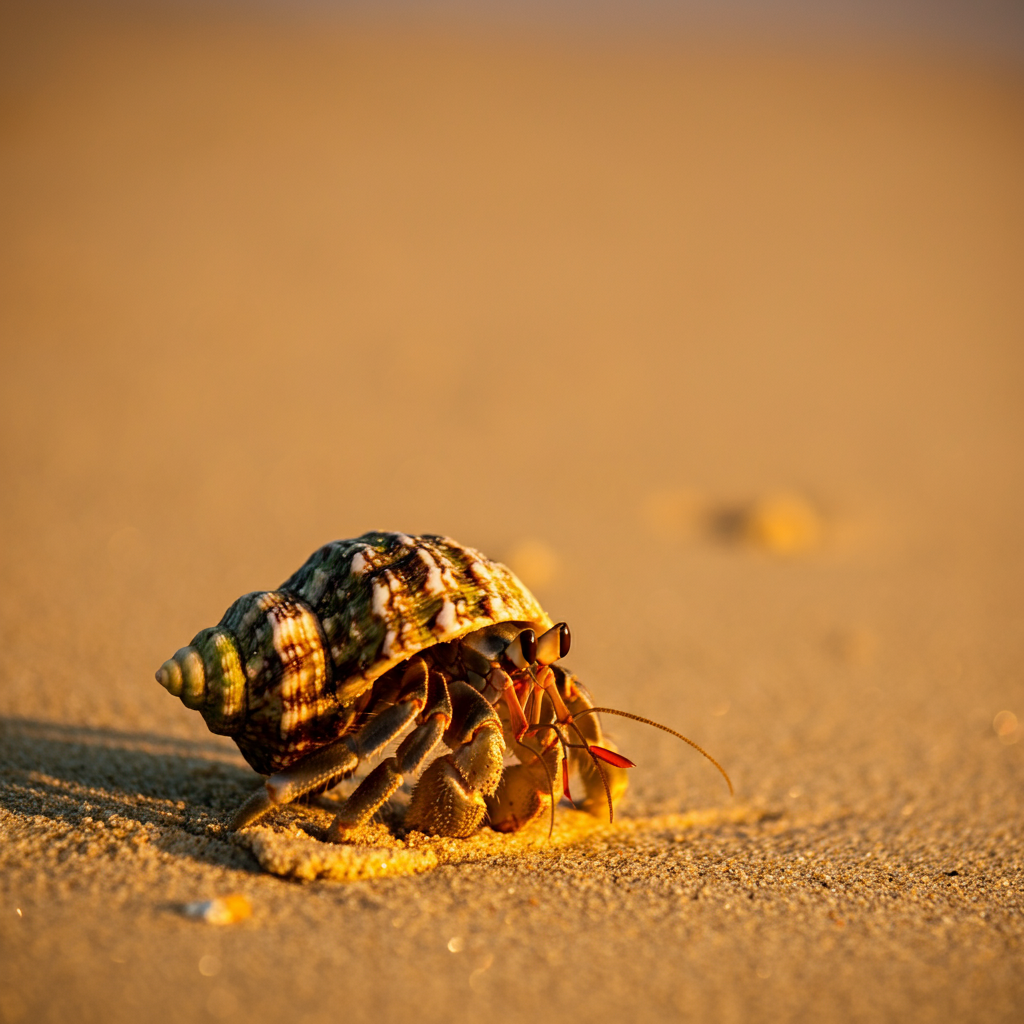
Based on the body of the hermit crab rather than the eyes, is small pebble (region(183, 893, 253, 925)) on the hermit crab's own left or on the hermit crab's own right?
on the hermit crab's own right

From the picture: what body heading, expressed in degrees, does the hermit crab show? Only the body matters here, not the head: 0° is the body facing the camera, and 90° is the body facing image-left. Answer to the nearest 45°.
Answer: approximately 315°
